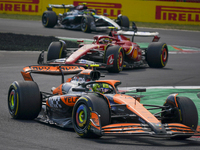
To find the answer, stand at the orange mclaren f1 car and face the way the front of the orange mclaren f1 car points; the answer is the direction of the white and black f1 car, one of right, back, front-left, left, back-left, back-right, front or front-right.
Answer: back-left

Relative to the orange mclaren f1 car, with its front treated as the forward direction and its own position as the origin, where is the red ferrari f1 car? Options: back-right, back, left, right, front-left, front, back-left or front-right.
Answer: back-left

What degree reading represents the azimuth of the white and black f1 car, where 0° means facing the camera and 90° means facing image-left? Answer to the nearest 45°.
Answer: approximately 315°

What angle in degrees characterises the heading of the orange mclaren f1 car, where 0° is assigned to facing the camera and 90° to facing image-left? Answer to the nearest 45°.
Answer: approximately 315°
